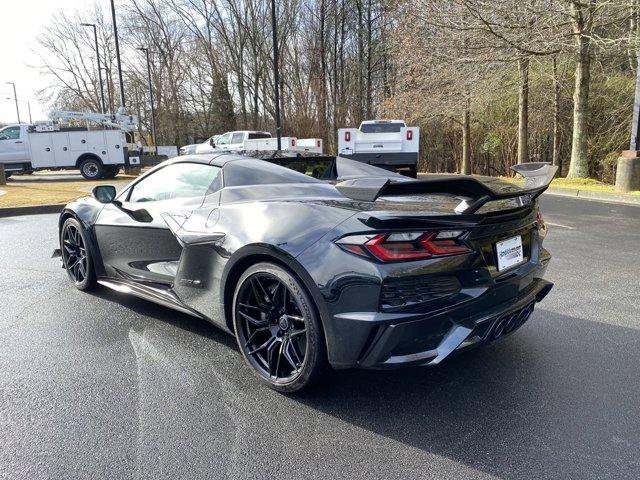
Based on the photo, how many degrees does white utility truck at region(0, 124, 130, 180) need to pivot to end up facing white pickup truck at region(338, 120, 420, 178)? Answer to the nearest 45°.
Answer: approximately 135° to its left

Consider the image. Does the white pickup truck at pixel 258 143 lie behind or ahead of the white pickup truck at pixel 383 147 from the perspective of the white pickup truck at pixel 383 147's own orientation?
ahead

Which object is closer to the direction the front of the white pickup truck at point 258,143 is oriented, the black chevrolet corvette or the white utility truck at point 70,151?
the white utility truck

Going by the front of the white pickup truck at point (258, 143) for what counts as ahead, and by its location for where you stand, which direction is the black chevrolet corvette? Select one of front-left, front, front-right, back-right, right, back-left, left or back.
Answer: back-left

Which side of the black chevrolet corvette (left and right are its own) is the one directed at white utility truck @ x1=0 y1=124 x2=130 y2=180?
front

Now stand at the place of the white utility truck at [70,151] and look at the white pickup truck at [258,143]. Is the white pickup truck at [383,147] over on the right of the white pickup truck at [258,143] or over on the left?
right

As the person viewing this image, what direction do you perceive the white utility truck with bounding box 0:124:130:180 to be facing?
facing to the left of the viewer

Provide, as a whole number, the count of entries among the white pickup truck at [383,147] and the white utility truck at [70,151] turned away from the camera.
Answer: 1

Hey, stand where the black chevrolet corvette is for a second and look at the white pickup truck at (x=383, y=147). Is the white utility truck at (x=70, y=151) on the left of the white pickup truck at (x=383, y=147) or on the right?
left

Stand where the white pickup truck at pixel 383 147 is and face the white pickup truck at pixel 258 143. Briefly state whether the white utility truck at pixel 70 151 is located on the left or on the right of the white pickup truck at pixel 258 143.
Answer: left

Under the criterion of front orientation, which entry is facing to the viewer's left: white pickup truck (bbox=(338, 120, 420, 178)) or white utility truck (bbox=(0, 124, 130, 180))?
white utility truck (bbox=(0, 124, 130, 180))

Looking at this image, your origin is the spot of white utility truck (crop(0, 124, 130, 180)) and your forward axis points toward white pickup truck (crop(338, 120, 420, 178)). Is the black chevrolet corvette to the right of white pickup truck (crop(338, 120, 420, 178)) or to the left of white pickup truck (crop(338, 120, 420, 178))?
right

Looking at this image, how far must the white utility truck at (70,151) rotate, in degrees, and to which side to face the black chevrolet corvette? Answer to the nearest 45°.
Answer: approximately 90° to its left

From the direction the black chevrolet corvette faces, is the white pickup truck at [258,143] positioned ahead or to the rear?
ahead

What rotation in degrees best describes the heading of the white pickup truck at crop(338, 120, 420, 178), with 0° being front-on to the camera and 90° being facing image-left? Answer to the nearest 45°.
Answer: approximately 180°
